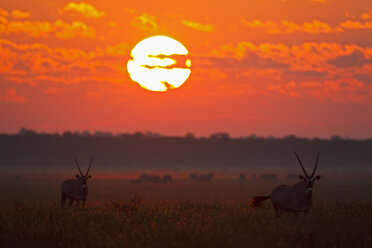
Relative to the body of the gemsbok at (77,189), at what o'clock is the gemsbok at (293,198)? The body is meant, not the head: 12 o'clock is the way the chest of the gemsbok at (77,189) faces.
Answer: the gemsbok at (293,198) is roughly at 12 o'clock from the gemsbok at (77,189).

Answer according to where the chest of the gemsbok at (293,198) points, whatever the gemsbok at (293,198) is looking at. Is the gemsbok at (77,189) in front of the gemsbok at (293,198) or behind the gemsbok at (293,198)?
behind

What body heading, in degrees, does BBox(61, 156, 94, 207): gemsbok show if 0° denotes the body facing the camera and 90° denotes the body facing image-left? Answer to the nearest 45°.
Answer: approximately 315°

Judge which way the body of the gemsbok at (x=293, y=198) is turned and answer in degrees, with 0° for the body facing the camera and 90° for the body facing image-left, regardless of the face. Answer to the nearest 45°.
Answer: approximately 315°
